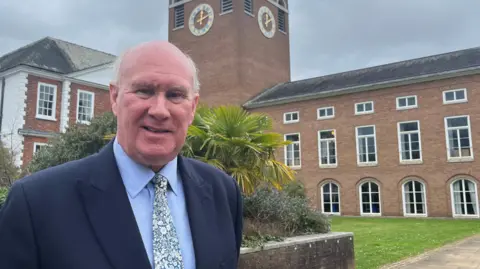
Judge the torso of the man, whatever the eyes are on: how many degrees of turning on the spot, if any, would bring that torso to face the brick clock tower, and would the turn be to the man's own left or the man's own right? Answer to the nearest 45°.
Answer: approximately 135° to the man's own left

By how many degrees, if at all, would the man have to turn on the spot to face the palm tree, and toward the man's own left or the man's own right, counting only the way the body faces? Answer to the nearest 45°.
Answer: approximately 135° to the man's own left

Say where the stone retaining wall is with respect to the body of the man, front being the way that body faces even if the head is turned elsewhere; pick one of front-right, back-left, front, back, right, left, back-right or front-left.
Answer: left

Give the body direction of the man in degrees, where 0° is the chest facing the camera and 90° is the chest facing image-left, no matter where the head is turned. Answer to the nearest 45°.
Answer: approximately 315°
